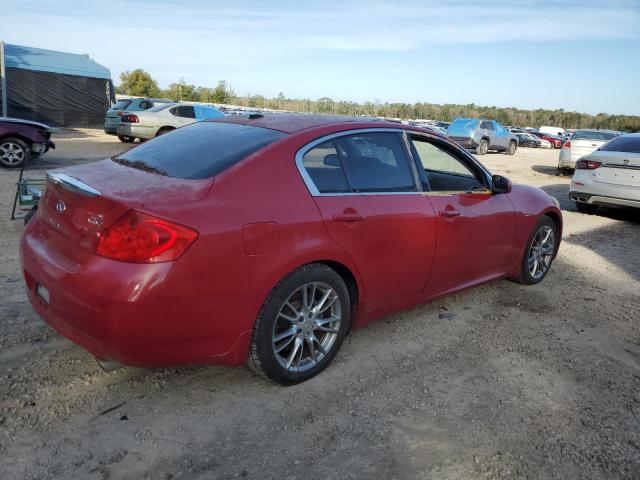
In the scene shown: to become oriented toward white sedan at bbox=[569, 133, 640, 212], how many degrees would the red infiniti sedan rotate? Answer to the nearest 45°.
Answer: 0° — it already faces it

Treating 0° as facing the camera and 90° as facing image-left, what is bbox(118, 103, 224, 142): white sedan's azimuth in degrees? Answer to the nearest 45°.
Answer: approximately 225°

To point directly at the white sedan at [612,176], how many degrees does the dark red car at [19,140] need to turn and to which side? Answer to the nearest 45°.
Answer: approximately 45° to its right

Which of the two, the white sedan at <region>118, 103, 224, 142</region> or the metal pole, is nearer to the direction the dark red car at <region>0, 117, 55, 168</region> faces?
the white sedan

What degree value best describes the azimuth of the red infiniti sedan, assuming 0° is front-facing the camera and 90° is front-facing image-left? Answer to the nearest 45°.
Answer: approximately 225°

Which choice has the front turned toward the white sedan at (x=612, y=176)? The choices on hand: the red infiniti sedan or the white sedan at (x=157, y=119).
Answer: the red infiniti sedan

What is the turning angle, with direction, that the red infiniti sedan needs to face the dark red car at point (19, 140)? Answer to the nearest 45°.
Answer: approximately 90° to its left

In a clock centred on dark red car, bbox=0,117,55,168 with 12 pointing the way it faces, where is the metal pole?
The metal pole is roughly at 9 o'clock from the dark red car.

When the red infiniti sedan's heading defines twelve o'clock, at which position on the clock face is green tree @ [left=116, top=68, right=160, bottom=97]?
The green tree is roughly at 10 o'clock from the red infiniti sedan.

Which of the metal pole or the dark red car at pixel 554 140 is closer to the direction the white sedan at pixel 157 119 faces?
the dark red car

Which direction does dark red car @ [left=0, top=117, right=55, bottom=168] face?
to the viewer's right

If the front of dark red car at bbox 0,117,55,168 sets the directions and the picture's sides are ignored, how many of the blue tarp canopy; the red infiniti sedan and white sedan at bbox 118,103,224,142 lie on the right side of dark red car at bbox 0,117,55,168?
1

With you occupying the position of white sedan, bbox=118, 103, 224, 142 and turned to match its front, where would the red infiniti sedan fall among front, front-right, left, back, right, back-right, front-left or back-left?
back-right
